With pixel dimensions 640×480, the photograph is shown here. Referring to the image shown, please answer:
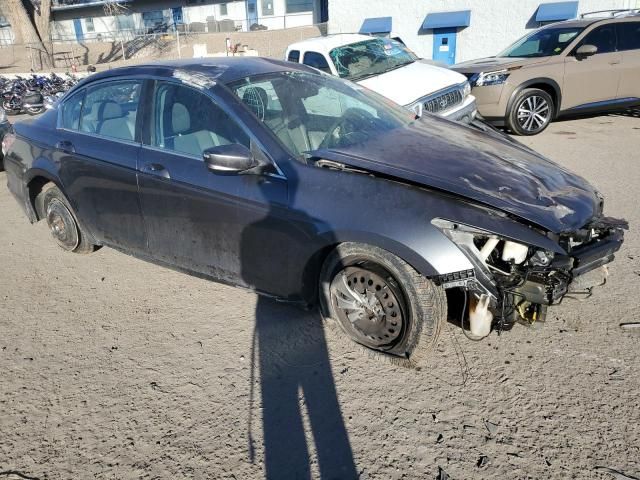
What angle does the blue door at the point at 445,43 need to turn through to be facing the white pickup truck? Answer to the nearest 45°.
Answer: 0° — it already faces it

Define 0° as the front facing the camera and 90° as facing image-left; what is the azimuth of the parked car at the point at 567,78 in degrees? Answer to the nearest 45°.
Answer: approximately 45°

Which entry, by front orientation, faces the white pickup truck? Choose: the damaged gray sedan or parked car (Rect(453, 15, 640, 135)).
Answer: the parked car

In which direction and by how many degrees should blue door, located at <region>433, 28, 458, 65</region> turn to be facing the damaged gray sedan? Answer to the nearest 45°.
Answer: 0° — it already faces it

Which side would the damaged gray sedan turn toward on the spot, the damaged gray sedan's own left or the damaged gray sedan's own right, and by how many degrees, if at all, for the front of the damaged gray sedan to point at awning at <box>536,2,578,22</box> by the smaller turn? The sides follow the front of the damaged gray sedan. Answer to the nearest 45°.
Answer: approximately 90° to the damaged gray sedan's own left

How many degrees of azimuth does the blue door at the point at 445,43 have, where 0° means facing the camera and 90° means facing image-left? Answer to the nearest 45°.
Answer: approximately 0°

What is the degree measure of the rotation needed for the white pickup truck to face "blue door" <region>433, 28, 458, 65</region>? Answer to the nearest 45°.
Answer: approximately 135° to its left

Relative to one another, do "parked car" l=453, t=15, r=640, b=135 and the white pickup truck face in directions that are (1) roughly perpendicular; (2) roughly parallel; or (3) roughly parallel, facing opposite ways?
roughly perpendicular

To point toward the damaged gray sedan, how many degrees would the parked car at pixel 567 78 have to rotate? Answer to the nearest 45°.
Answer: approximately 45° to its left

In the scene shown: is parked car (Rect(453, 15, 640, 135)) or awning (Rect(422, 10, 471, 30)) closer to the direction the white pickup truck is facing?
the parked car
